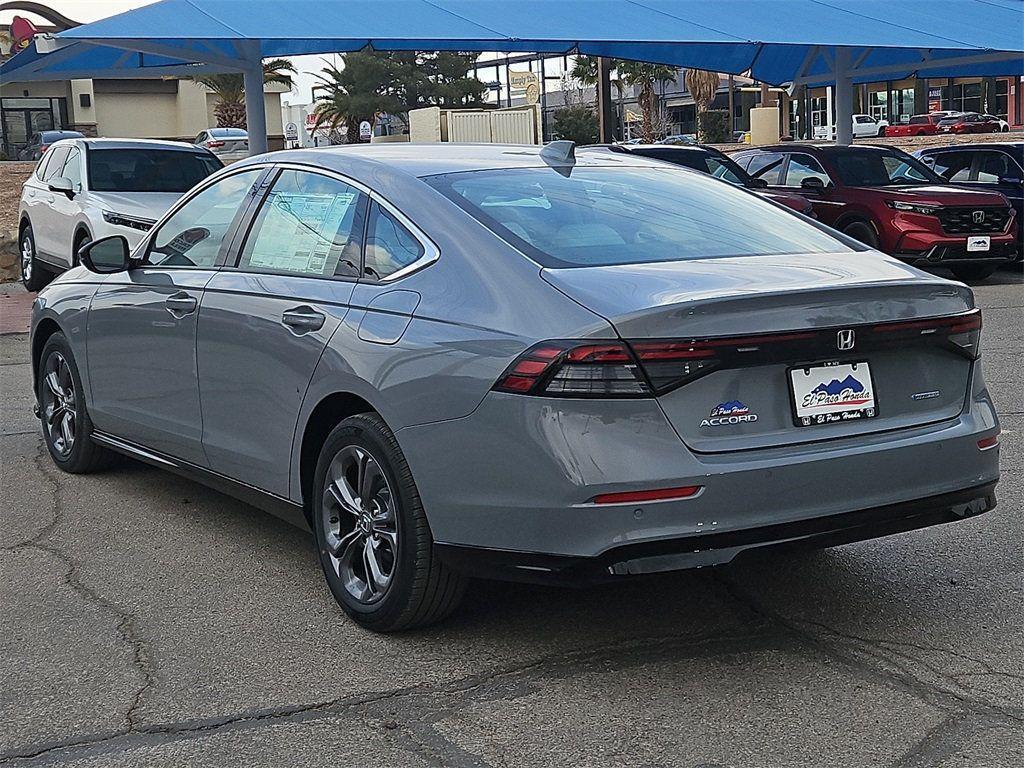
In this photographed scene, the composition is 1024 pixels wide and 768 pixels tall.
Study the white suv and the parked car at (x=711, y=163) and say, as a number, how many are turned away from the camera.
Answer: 0

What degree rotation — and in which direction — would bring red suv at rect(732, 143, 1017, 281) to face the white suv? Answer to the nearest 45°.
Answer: approximately 135° to its right

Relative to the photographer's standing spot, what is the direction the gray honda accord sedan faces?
facing away from the viewer and to the left of the viewer

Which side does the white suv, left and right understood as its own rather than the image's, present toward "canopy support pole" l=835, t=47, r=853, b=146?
left

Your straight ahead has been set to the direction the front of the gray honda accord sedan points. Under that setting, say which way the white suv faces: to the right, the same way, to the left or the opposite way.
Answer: the opposite way

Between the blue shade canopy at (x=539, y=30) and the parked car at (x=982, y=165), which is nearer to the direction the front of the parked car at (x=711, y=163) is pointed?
the parked car

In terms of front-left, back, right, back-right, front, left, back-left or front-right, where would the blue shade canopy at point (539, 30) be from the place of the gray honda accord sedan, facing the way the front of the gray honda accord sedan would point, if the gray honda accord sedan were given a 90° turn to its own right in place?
front-left

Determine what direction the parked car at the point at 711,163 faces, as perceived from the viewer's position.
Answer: facing the viewer and to the right of the viewer

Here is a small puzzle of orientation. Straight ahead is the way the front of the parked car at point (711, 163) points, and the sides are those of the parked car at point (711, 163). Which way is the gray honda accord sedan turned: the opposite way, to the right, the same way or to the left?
the opposite way

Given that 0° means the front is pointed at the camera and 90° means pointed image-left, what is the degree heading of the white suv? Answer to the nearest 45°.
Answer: approximately 315°

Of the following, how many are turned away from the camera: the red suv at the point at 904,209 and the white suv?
0

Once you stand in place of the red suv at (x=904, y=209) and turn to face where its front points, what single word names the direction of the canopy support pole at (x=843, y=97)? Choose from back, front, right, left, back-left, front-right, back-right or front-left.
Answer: back-left

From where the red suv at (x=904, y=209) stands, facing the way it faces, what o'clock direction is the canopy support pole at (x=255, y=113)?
The canopy support pole is roughly at 5 o'clock from the red suv.

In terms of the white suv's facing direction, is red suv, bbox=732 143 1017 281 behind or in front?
in front

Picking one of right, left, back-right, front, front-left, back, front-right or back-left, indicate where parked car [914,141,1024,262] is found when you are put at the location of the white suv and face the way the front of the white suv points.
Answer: front-left
